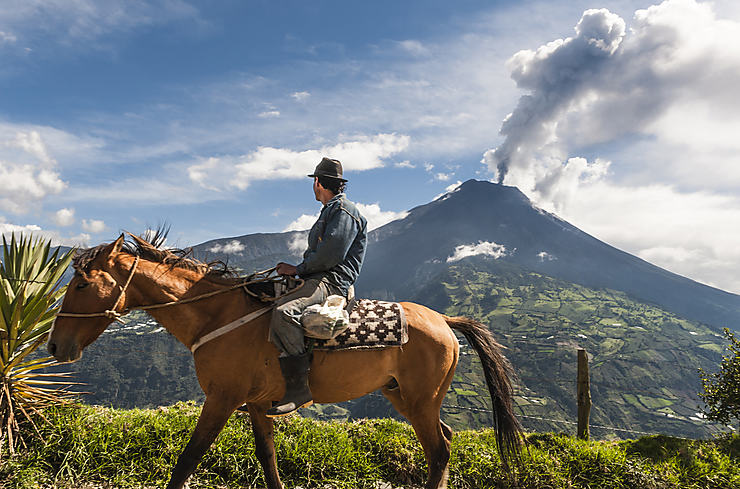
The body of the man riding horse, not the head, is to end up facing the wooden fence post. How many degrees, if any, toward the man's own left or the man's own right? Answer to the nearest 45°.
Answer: approximately 135° to the man's own right

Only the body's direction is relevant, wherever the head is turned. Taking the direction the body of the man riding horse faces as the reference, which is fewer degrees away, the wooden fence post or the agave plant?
the agave plant

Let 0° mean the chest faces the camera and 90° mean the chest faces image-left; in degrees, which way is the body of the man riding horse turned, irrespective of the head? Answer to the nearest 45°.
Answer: approximately 90°

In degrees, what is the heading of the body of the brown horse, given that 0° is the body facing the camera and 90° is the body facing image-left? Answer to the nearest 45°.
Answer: approximately 90°

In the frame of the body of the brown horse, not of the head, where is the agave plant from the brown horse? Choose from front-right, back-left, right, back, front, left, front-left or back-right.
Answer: front-right

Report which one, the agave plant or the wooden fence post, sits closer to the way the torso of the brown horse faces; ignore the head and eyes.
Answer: the agave plant

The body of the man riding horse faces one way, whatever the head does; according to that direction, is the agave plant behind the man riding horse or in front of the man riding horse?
in front

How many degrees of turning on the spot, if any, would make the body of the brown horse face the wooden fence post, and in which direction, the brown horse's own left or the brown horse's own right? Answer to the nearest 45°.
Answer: approximately 135° to the brown horse's own right
